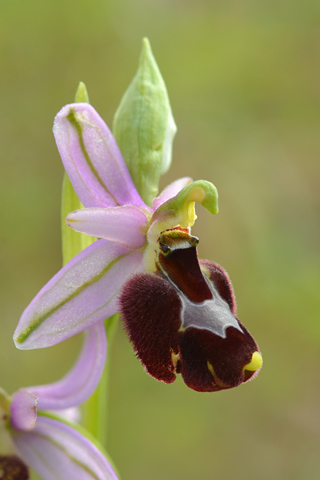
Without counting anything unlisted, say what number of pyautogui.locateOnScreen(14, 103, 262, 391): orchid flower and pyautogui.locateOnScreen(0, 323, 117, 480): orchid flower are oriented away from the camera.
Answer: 0

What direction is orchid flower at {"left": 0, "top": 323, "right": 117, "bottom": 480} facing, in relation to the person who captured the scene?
facing the viewer and to the left of the viewer

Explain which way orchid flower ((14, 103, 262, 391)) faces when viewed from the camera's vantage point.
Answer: facing the viewer and to the right of the viewer
